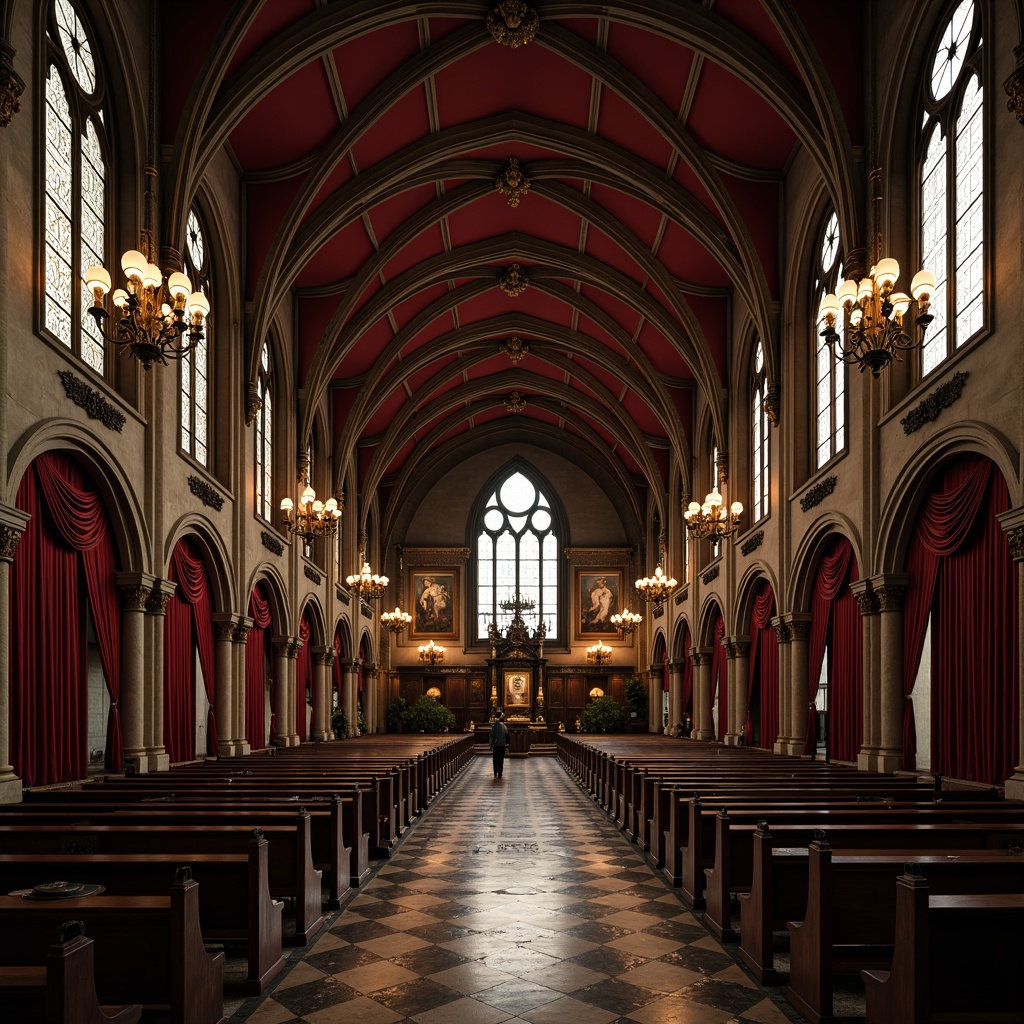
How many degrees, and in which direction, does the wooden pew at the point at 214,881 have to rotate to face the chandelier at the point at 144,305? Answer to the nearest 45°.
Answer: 0° — it already faces it

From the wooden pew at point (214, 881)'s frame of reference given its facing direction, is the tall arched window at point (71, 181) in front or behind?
in front

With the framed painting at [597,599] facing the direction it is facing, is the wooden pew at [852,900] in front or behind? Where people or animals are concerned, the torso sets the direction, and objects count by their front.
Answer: in front

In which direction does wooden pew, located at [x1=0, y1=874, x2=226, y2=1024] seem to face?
away from the camera

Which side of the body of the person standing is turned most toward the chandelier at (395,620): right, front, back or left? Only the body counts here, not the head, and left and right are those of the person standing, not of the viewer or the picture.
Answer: front

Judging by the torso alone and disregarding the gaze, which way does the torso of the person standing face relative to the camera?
away from the camera

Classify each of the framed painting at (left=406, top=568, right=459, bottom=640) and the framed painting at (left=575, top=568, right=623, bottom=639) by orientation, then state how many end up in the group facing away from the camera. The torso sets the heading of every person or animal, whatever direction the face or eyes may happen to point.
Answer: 0

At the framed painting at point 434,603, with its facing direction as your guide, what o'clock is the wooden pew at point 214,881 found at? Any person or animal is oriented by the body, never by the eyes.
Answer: The wooden pew is roughly at 12 o'clock from the framed painting.

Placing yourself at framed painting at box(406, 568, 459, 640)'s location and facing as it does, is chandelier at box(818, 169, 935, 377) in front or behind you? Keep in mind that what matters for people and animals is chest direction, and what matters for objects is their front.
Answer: in front

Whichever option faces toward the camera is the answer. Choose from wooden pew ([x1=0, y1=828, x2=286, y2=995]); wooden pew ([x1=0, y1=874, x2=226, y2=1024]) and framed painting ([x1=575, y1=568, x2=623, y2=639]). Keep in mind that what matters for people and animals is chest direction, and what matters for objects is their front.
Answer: the framed painting

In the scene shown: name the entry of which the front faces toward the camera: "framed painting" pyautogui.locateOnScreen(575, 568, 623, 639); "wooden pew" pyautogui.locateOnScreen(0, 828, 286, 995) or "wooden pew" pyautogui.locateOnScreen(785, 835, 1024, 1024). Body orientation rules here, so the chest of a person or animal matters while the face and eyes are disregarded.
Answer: the framed painting

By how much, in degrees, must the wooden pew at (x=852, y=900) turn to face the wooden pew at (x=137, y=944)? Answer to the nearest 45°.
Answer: approximately 135° to its left

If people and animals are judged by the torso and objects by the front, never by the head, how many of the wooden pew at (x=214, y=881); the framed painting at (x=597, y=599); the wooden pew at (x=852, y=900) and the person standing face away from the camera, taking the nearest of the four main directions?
3

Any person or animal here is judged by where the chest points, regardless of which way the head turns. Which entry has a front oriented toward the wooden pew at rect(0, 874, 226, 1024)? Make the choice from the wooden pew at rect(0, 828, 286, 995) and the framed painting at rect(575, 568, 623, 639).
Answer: the framed painting

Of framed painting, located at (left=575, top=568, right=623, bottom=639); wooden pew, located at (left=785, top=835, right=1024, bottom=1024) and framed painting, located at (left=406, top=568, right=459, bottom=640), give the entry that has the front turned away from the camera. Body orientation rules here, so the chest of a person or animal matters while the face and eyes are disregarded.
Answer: the wooden pew
